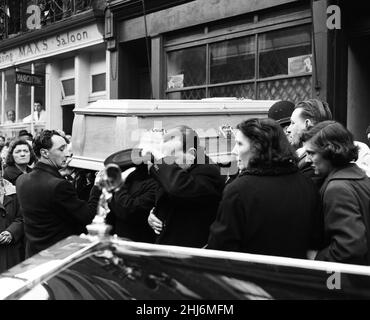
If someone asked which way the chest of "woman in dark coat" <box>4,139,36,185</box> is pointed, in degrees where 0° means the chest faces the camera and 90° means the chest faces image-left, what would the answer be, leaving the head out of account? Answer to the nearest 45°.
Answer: approximately 315°

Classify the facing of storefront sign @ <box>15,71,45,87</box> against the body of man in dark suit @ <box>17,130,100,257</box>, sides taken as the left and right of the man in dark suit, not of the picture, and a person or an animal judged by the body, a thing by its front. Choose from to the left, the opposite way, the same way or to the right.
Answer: to the right

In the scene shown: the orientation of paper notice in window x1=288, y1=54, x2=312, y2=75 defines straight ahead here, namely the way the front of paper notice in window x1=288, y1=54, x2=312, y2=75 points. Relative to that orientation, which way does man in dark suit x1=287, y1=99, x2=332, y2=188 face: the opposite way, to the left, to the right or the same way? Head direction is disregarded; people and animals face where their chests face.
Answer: to the right

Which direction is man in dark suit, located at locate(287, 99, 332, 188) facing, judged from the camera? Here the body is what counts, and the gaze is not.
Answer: to the viewer's left

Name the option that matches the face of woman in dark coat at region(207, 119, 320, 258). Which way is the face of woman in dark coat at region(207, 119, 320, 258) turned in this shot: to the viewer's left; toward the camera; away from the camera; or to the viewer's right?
to the viewer's left

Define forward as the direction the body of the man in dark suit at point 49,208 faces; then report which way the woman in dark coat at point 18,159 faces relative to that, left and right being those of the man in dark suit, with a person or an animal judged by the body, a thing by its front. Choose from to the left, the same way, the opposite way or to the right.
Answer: to the right

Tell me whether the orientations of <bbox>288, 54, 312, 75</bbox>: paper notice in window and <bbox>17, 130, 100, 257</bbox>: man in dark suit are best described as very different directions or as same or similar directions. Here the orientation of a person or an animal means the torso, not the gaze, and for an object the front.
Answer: very different directions

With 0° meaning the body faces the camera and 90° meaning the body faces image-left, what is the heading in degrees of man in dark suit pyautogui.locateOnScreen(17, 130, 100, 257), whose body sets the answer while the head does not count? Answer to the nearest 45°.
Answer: approximately 225°

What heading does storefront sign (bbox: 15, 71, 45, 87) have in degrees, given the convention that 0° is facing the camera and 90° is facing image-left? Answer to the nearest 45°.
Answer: approximately 315°

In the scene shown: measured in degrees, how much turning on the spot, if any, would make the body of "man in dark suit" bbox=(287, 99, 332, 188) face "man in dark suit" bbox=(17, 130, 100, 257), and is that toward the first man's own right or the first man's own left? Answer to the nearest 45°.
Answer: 0° — they already face them

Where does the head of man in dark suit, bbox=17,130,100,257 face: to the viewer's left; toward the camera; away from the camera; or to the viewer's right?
to the viewer's right

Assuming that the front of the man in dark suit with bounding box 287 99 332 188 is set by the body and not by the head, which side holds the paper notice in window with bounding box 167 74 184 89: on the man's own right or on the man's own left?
on the man's own right
